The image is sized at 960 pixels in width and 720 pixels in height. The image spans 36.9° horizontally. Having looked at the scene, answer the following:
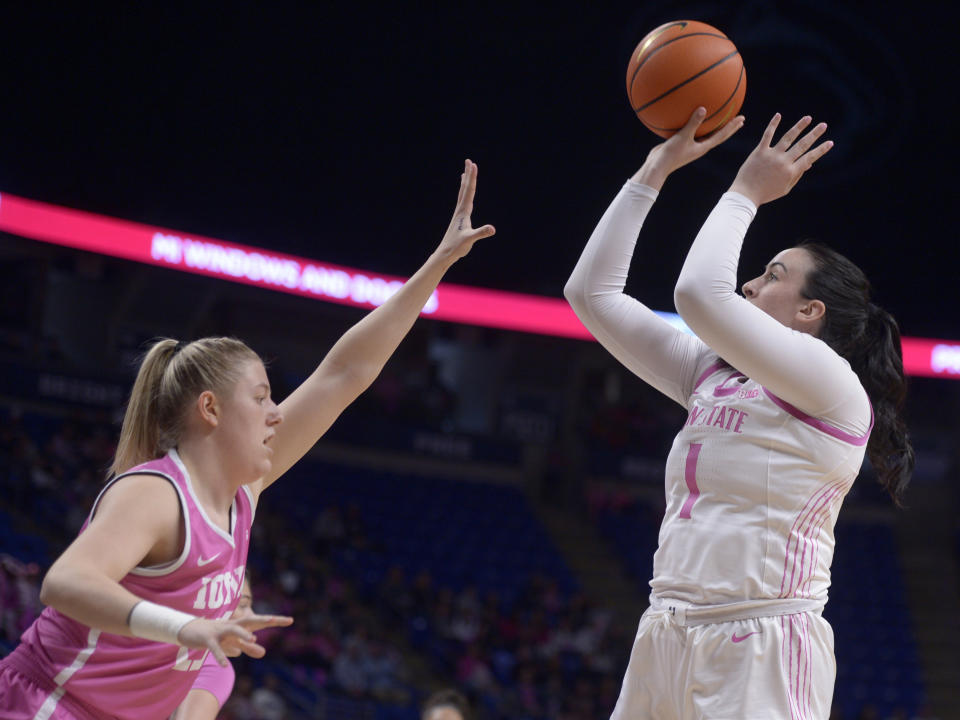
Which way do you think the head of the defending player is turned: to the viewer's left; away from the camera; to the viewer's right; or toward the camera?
to the viewer's right

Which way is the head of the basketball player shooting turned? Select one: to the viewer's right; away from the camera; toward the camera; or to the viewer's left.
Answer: to the viewer's left

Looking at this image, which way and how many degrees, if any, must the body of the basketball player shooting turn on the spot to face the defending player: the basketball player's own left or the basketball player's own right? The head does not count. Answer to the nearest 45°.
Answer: approximately 45° to the basketball player's own right

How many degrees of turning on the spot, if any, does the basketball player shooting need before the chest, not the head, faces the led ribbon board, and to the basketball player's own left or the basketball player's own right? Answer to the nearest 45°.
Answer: approximately 90° to the basketball player's own right

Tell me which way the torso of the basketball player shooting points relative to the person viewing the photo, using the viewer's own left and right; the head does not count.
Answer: facing the viewer and to the left of the viewer

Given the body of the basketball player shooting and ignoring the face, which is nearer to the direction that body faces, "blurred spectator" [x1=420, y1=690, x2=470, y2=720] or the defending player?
the defending player

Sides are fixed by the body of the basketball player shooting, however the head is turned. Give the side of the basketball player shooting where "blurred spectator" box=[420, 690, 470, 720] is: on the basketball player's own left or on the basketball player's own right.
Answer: on the basketball player's own right
